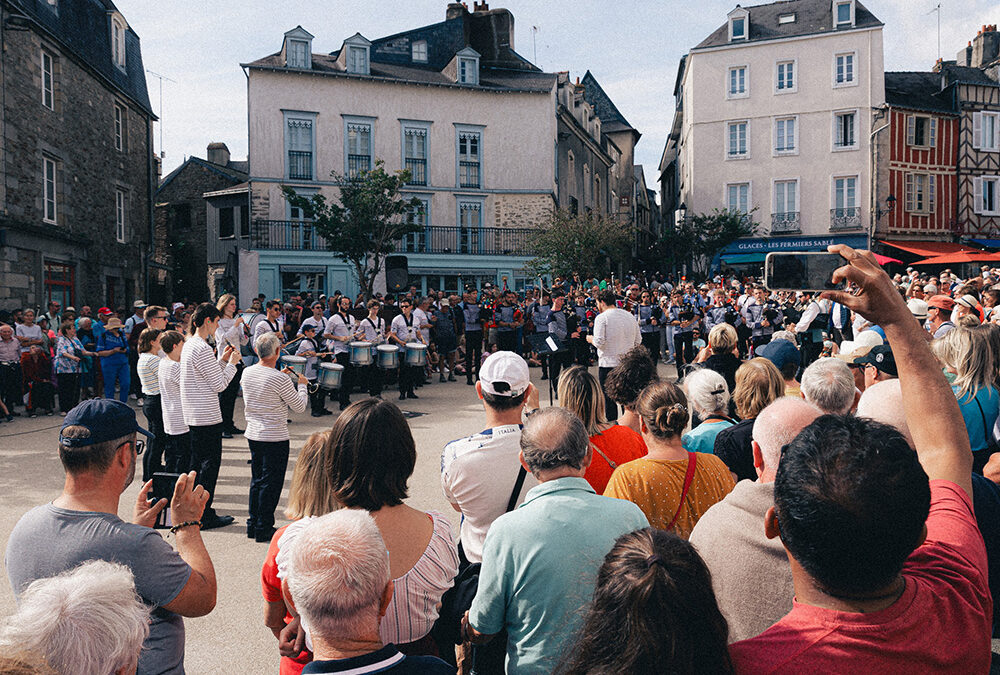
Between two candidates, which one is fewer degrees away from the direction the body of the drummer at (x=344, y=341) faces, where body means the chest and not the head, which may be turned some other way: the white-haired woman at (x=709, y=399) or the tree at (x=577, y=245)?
the white-haired woman

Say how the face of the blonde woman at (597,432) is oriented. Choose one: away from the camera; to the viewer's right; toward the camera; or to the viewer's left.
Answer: away from the camera

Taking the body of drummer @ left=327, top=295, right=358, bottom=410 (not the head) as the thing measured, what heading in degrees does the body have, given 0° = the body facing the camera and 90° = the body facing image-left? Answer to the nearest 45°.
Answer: approximately 315°

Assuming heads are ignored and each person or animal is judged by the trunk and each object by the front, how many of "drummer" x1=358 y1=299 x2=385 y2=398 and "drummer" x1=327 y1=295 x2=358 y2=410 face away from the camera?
0

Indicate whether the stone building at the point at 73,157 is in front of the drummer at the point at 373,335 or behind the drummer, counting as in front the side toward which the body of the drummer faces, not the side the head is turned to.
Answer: behind

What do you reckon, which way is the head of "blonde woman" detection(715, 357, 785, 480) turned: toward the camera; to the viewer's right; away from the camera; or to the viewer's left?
away from the camera

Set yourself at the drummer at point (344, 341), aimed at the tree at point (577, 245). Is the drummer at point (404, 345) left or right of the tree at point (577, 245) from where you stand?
right

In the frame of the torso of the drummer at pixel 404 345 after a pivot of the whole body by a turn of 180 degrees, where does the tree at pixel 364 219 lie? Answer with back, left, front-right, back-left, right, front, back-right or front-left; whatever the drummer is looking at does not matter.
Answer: front-right

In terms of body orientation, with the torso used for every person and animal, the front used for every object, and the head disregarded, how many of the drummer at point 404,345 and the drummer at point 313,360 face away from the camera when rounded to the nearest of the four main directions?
0
